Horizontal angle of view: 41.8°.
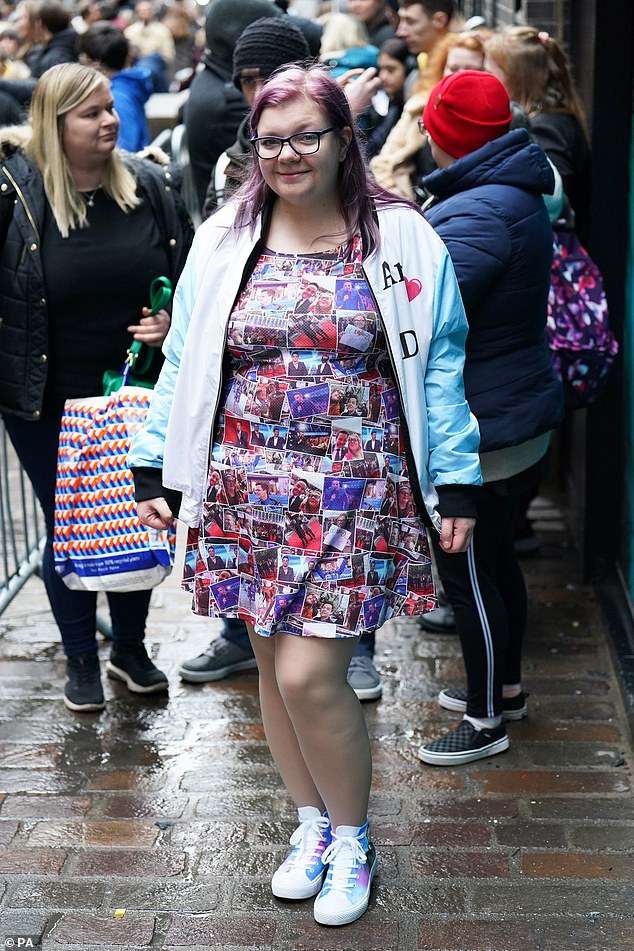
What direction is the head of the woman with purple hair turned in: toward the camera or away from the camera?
toward the camera

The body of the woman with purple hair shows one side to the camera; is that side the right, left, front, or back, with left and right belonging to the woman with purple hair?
front

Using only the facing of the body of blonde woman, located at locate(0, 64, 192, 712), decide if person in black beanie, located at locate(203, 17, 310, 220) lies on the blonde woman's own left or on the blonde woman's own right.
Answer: on the blonde woman's own left

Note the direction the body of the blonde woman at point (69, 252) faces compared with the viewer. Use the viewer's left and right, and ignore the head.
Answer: facing the viewer and to the right of the viewer

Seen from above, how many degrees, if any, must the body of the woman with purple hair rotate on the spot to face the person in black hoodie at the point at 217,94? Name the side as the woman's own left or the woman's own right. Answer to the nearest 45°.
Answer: approximately 180°

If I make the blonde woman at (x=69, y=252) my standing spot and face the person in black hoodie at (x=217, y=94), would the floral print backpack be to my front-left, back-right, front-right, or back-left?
front-right

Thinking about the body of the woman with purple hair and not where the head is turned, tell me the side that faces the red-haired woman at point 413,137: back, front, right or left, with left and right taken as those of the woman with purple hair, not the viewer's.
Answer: back
